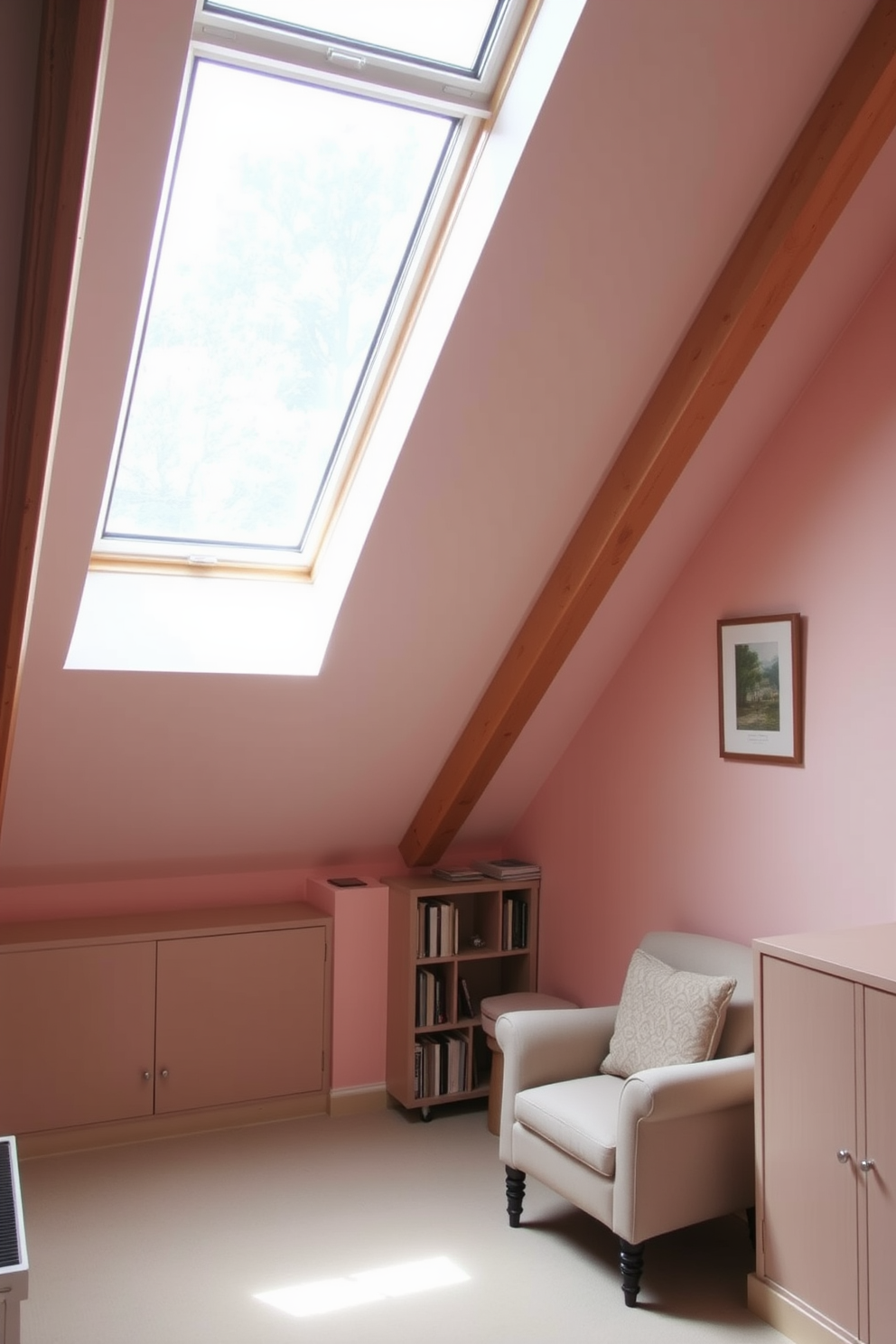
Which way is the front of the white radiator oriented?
to the viewer's right

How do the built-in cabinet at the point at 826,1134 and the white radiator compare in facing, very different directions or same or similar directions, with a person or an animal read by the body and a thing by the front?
very different directions

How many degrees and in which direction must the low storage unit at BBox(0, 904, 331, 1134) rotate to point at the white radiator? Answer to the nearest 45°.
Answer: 0° — it already faces it

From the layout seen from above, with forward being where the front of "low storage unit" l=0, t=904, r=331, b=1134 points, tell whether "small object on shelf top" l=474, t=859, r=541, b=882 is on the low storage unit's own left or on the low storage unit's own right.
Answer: on the low storage unit's own left

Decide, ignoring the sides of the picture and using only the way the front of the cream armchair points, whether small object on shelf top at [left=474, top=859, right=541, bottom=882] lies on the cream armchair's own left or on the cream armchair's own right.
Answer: on the cream armchair's own right

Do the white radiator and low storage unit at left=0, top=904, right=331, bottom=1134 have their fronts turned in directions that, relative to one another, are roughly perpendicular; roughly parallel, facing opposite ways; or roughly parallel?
roughly perpendicular

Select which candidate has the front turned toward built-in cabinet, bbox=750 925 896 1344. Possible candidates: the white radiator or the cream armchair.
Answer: the white radiator

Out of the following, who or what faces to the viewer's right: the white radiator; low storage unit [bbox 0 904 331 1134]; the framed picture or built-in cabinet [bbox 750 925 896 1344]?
the white radiator
